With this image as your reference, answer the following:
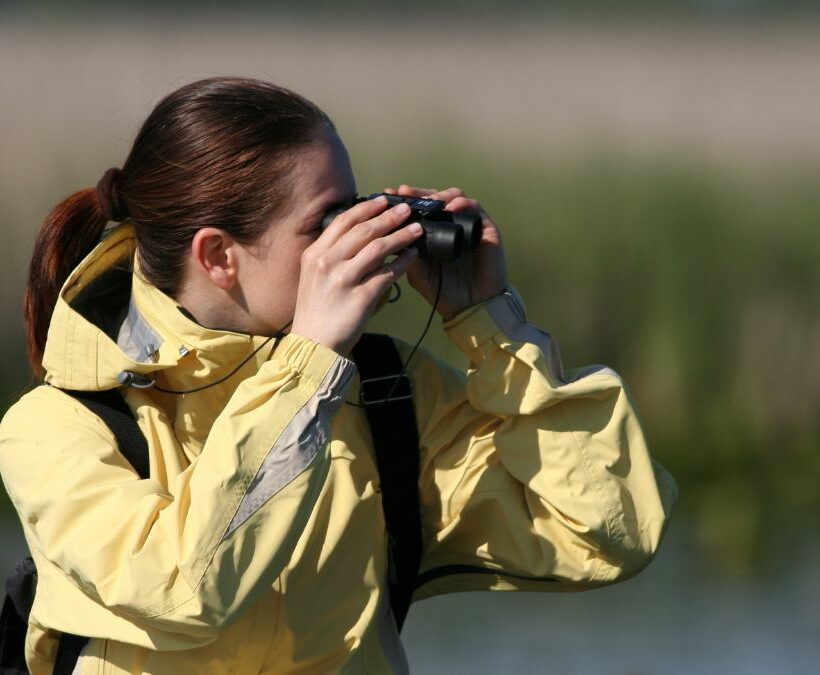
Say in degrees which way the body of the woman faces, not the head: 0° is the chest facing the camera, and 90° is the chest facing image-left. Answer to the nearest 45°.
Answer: approximately 315°
